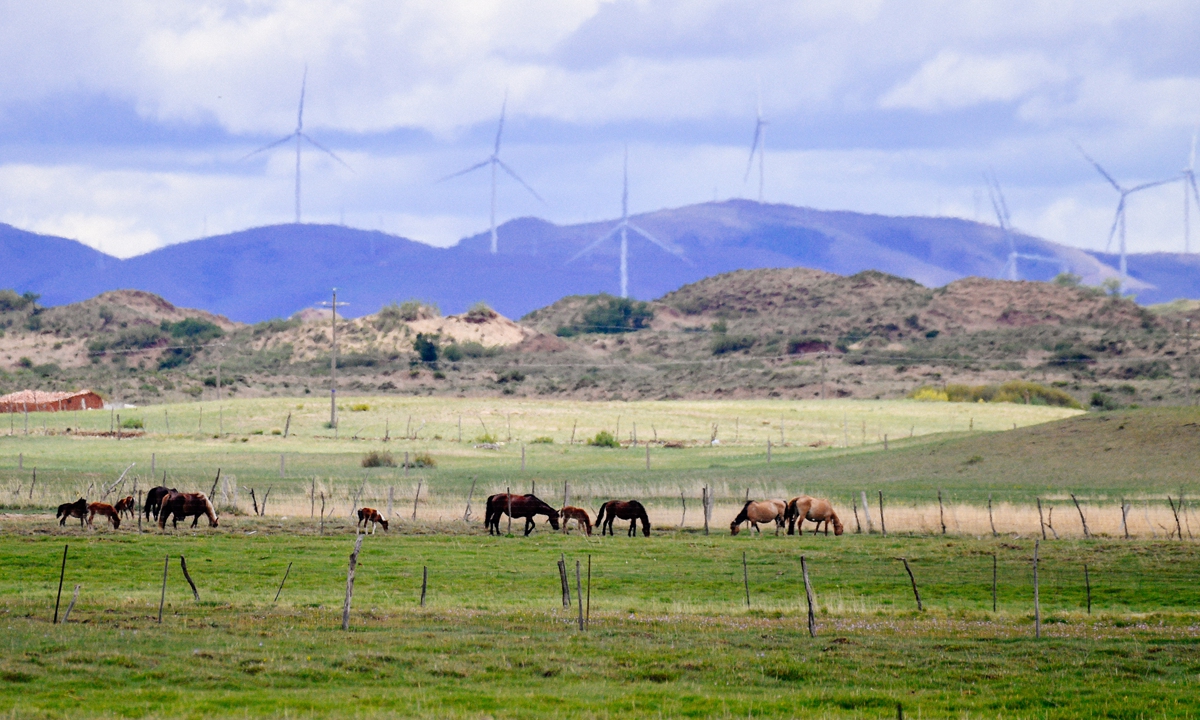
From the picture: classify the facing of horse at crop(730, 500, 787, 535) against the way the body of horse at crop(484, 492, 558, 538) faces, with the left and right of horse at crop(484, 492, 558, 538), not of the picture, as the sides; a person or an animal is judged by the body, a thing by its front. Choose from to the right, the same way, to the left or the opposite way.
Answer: the opposite way

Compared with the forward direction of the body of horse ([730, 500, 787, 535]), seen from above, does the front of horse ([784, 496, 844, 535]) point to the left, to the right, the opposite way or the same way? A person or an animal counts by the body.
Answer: the opposite way

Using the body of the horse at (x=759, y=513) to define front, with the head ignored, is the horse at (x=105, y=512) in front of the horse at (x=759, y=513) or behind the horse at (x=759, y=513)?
in front

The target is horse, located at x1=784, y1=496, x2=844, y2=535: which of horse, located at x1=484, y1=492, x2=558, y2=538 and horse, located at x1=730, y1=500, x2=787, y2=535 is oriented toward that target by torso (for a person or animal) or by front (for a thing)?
horse, located at x1=484, y1=492, x2=558, y2=538

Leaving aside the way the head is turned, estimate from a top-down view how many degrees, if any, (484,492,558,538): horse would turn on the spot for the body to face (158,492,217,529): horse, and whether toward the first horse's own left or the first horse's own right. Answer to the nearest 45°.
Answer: approximately 180°

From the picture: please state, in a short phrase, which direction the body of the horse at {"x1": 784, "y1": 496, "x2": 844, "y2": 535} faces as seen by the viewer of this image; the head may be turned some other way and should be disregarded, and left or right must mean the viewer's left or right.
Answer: facing to the right of the viewer

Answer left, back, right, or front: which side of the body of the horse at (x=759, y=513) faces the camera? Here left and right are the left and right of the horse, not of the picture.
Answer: left

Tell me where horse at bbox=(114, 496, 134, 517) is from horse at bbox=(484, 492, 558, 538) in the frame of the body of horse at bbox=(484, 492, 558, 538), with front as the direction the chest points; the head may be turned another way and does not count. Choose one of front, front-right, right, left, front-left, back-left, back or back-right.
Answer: back

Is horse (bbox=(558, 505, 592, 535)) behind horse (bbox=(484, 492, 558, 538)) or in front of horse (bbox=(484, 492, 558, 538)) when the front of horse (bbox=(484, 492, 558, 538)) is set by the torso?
in front

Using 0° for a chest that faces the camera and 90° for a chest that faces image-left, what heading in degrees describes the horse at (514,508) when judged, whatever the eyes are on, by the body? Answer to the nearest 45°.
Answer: approximately 270°

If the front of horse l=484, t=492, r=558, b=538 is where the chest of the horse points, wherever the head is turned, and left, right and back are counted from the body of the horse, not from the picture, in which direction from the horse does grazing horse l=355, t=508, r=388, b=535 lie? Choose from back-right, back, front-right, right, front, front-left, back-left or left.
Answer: back

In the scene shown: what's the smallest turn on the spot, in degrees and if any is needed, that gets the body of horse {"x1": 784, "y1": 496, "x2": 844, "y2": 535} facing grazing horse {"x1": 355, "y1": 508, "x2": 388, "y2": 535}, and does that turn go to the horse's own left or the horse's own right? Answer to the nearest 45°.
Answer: approximately 180°

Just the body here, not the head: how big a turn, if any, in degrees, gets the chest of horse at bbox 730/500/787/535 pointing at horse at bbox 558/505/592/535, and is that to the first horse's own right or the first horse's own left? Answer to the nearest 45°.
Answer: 0° — it already faces it

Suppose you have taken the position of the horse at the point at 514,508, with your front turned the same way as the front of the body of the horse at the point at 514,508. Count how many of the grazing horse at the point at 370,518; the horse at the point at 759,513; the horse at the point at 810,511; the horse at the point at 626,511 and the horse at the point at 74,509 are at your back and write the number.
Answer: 2

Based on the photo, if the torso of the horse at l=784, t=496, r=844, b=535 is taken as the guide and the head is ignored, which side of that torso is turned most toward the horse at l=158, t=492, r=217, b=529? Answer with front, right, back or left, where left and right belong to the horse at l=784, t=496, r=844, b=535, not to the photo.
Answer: back
